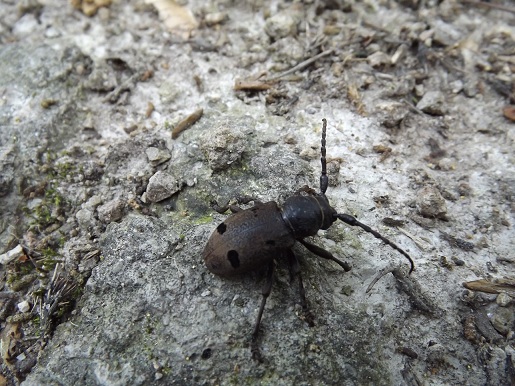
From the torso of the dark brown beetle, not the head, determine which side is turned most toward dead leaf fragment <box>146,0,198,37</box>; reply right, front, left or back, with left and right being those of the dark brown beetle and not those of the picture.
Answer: left

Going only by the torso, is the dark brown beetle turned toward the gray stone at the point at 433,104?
yes

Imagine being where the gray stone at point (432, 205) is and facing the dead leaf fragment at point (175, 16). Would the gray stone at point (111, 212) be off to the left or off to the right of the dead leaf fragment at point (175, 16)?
left

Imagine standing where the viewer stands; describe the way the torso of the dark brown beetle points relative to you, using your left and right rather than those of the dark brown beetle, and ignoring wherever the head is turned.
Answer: facing away from the viewer and to the right of the viewer

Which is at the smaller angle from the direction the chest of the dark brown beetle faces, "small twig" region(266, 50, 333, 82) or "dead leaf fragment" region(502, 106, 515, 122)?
the dead leaf fragment

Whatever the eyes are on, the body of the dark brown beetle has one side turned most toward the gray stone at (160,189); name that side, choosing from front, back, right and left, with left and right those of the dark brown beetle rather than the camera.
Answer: left

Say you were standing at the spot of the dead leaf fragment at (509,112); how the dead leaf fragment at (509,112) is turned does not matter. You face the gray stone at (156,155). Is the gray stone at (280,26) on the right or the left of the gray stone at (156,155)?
right

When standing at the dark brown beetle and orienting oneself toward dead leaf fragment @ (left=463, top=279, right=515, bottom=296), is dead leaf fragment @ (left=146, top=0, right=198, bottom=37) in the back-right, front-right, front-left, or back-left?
back-left

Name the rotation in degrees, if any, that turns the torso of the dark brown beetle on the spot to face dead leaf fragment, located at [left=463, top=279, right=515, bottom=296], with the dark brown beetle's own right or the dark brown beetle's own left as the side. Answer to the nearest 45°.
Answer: approximately 45° to the dark brown beetle's own right

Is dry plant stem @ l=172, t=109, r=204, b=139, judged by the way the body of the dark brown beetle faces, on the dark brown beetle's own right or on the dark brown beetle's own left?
on the dark brown beetle's own left

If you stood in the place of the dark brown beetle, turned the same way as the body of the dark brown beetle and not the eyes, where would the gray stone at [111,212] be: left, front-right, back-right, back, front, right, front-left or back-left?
back-left

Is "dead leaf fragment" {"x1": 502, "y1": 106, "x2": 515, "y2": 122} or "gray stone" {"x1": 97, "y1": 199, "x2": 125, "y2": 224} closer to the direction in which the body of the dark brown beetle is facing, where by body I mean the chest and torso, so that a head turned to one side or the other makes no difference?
the dead leaf fragment

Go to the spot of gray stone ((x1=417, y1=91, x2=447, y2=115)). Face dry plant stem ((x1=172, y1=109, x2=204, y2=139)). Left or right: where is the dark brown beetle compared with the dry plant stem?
left

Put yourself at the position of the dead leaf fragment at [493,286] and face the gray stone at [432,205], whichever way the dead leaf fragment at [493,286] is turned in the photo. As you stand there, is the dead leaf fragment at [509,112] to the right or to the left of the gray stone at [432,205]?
right

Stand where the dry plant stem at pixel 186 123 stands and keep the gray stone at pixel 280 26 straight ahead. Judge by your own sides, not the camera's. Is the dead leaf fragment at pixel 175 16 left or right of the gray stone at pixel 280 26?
left

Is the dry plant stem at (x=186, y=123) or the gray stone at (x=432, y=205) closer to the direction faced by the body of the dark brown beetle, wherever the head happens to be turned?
the gray stone

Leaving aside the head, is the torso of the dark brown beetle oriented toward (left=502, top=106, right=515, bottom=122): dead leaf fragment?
yes
